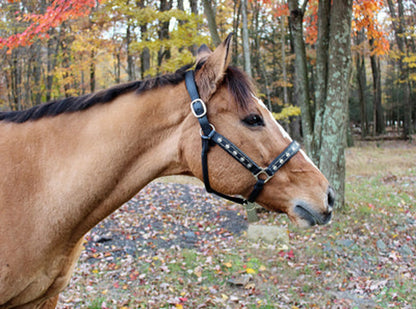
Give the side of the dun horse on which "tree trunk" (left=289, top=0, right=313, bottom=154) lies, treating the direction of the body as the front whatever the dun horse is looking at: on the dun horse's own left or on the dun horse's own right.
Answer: on the dun horse's own left

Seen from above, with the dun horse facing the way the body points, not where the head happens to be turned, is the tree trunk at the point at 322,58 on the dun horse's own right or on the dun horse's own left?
on the dun horse's own left

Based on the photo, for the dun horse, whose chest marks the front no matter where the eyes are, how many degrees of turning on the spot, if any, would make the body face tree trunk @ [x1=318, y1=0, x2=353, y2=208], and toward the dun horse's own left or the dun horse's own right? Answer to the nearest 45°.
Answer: approximately 45° to the dun horse's own left

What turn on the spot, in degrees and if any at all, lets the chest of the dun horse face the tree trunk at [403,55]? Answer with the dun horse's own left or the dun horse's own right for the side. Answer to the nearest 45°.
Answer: approximately 45° to the dun horse's own left

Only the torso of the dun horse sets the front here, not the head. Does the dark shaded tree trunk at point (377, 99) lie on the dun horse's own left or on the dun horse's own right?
on the dun horse's own left

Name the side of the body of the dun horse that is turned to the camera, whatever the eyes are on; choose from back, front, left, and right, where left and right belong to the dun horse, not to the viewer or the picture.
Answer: right
